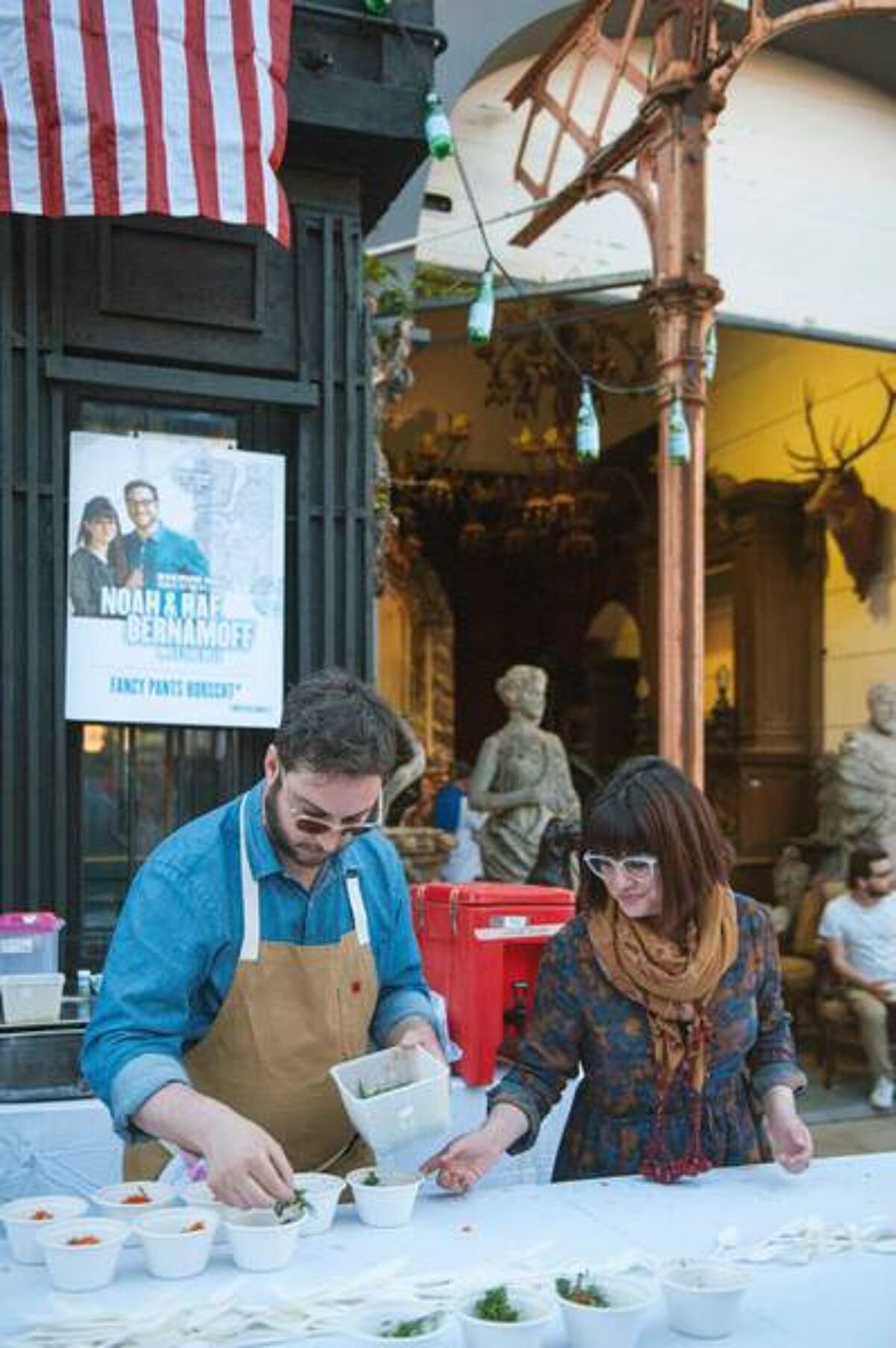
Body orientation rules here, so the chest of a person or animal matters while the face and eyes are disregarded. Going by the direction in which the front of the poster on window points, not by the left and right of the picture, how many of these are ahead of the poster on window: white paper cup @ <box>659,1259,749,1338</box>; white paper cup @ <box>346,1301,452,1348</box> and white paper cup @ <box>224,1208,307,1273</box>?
3

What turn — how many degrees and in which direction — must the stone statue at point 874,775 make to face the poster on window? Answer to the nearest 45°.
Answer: approximately 45° to its right

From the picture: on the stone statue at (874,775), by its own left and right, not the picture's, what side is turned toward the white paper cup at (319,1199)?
front

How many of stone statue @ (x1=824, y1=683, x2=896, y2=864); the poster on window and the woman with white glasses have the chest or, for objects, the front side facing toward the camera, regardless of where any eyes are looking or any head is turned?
3

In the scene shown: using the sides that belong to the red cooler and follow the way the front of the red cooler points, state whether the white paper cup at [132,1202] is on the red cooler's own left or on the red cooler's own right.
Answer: on the red cooler's own right

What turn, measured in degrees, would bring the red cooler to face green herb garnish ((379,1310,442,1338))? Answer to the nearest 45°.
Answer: approximately 45° to its right

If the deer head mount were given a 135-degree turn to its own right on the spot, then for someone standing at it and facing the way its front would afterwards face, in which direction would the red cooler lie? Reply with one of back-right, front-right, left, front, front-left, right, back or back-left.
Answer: back

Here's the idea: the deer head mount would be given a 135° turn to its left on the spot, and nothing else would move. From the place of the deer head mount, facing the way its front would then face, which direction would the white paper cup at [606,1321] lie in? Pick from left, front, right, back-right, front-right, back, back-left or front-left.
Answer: right

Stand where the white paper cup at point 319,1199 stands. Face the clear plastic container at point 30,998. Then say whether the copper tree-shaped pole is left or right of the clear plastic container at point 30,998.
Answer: right

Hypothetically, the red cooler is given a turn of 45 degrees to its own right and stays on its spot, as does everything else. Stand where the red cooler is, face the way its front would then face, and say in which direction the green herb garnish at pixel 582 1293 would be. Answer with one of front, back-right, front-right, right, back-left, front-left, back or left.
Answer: front

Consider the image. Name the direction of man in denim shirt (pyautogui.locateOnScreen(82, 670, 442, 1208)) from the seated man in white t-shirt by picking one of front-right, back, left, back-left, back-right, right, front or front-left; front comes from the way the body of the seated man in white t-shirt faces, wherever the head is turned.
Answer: front-right

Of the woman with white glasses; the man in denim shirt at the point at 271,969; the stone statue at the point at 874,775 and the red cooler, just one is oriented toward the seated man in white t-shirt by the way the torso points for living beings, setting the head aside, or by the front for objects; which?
the stone statue

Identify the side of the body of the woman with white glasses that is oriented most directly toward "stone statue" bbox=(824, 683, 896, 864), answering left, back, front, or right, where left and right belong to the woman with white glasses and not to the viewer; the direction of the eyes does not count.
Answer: back

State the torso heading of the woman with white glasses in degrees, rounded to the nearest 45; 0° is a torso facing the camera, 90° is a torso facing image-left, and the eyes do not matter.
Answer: approximately 0°

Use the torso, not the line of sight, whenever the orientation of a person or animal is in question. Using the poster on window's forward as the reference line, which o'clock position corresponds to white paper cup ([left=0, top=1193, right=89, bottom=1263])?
The white paper cup is roughly at 12 o'clock from the poster on window.

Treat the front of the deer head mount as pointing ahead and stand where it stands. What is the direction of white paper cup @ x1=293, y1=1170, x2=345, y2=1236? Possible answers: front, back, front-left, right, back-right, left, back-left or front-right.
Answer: front-left

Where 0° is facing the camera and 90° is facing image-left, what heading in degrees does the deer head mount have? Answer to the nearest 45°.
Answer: approximately 45°

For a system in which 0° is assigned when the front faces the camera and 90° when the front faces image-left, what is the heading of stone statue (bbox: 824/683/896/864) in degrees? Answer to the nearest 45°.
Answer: approximately 0°
